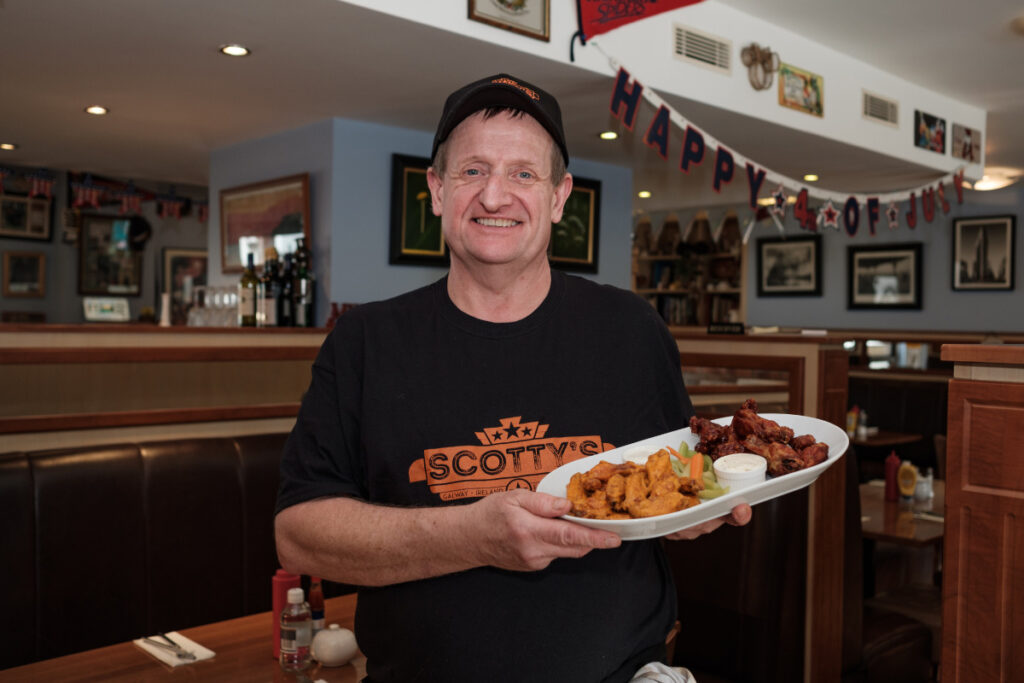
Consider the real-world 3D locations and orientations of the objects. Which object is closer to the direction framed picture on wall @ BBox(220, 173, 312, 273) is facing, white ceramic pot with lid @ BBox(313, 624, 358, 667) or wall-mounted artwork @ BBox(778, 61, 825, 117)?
the white ceramic pot with lid

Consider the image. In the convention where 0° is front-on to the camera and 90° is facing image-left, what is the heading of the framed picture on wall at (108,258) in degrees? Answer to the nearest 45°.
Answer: approximately 0°

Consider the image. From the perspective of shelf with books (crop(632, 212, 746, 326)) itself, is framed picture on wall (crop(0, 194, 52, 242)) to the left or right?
on its right

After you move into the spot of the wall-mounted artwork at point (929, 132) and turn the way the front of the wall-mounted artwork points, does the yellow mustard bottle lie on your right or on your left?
on your right

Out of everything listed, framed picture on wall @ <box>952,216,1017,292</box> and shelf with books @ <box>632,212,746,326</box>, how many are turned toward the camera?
2

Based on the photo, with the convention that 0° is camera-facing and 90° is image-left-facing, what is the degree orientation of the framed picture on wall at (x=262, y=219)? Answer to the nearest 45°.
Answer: approximately 45°

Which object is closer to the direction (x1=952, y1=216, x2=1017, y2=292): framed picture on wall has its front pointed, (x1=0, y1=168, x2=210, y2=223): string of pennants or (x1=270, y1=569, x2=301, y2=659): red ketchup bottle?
the red ketchup bottle
